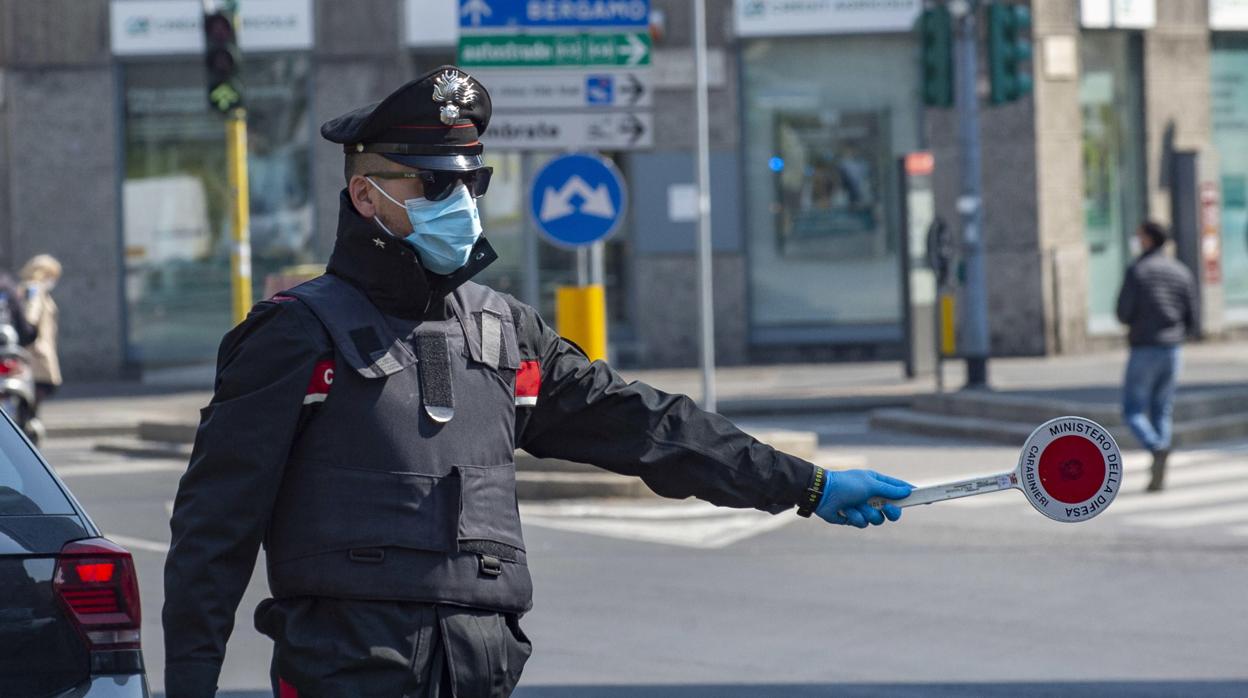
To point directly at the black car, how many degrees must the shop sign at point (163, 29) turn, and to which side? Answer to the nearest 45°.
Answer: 0° — it already faces it

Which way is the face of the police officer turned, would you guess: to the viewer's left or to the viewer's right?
to the viewer's right

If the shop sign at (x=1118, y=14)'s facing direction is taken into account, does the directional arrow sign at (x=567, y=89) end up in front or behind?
in front

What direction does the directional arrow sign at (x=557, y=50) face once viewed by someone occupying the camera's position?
facing the viewer

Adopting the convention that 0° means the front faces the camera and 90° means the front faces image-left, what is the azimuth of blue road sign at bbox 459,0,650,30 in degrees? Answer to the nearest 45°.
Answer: approximately 0°

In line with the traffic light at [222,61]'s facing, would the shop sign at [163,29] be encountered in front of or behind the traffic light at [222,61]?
behind

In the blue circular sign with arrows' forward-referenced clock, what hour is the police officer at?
The police officer is roughly at 12 o'clock from the blue circular sign with arrows.

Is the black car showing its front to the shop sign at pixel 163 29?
yes

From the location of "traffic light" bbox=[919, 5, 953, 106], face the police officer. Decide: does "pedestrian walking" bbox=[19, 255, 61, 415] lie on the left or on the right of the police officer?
right

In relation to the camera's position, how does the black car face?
facing away from the viewer

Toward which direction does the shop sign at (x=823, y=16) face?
toward the camera
